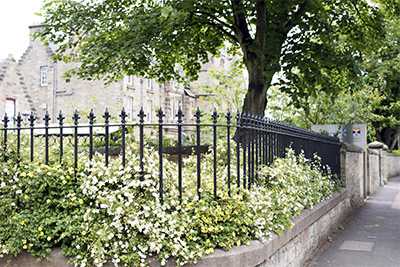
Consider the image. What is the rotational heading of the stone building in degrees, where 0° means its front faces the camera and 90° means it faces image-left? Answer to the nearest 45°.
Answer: approximately 315°

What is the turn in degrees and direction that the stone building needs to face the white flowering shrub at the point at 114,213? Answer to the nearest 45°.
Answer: approximately 45° to its right

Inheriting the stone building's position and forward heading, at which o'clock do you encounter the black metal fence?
The black metal fence is roughly at 1 o'clock from the stone building.
